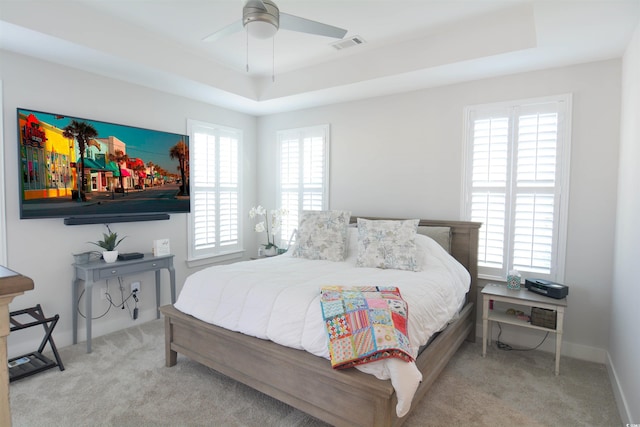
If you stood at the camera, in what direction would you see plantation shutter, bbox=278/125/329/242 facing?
facing the viewer and to the left of the viewer

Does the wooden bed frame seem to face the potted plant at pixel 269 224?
no

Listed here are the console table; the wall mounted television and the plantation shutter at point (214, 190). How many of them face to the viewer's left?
0

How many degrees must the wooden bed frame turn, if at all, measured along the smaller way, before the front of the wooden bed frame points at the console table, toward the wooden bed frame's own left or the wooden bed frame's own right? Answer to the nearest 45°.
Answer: approximately 90° to the wooden bed frame's own right

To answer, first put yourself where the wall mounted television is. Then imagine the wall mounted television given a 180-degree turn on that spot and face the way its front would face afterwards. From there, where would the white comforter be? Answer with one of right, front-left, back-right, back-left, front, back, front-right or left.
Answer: back

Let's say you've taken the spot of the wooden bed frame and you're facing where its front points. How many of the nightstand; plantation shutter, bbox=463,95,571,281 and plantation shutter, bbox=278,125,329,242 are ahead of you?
0

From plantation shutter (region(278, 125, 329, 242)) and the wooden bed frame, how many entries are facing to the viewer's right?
0

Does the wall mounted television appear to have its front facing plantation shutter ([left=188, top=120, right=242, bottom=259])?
no

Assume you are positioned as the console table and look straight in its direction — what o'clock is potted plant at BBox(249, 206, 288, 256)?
The potted plant is roughly at 10 o'clock from the console table.

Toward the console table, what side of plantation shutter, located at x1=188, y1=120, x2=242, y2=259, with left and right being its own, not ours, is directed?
right

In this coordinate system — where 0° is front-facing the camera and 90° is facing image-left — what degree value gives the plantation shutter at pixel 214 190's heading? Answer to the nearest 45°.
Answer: approximately 315°

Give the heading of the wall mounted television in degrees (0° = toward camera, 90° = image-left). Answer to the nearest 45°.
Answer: approximately 315°

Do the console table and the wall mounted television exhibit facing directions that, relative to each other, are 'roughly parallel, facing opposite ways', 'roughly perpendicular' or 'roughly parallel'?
roughly parallel

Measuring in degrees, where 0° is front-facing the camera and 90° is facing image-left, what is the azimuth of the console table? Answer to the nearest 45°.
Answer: approximately 315°

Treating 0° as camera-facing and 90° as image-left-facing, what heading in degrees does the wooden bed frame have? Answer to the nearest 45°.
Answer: approximately 45°

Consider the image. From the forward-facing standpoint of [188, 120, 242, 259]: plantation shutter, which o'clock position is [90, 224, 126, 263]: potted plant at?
The potted plant is roughly at 3 o'clock from the plantation shutter.

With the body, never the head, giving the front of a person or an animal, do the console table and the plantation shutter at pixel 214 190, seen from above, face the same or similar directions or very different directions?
same or similar directions

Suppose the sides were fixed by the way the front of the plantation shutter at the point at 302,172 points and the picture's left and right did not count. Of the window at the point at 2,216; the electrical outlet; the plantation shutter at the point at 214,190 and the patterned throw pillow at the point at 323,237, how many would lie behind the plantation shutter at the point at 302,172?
0

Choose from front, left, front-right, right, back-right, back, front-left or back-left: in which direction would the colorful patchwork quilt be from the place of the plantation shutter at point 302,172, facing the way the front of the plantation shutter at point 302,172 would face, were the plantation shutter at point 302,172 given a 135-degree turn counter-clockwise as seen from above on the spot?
right

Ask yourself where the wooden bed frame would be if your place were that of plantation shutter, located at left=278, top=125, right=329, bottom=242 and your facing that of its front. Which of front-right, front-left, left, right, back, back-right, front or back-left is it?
front-left

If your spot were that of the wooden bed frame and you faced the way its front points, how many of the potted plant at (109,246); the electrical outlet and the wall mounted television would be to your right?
3

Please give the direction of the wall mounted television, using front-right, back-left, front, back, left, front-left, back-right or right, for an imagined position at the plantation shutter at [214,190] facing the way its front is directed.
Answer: right

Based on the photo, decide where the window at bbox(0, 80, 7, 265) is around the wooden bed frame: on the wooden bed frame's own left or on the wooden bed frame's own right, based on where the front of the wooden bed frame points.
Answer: on the wooden bed frame's own right
